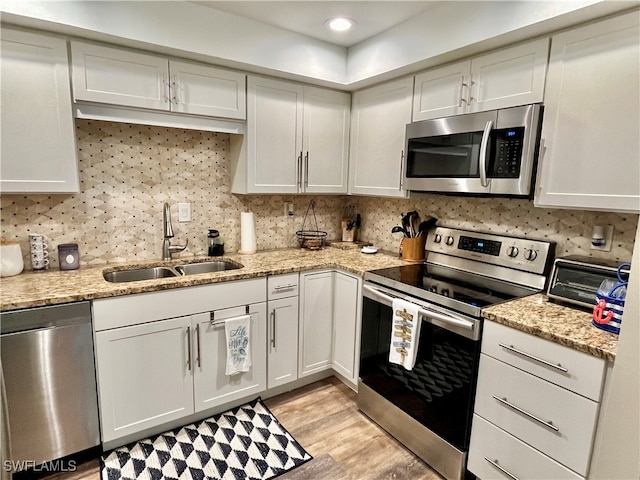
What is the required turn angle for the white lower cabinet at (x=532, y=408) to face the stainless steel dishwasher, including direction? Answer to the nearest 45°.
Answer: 0° — it already faces it

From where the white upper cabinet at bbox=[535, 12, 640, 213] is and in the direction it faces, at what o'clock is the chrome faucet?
The chrome faucet is roughly at 1 o'clock from the white upper cabinet.

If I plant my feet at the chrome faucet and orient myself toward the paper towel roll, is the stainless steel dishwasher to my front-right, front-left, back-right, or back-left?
back-right

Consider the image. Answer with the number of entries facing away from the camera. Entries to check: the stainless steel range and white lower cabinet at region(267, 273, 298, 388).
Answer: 0

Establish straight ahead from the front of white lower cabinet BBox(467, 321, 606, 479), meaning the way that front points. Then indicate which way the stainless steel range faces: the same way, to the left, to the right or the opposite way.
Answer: the same way

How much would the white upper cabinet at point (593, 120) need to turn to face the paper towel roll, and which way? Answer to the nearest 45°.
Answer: approximately 45° to its right

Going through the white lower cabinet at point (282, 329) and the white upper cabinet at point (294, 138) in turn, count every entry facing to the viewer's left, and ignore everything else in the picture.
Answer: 0

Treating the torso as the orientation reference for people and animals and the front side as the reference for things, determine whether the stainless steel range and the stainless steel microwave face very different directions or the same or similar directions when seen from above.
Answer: same or similar directions

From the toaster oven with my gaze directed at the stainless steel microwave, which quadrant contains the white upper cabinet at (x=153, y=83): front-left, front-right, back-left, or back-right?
front-left

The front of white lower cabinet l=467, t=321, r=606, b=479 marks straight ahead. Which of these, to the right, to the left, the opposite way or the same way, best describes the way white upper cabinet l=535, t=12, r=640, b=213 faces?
the same way

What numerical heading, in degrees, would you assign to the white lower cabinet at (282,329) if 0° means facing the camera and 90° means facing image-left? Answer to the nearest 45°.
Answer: approximately 315°

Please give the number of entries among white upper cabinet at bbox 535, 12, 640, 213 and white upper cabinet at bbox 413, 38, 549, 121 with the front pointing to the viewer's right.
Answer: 0

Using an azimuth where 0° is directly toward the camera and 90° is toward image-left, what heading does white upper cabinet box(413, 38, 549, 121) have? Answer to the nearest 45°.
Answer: approximately 45°

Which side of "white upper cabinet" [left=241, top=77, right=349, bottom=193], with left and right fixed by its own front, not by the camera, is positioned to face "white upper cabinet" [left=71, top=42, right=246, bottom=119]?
right
